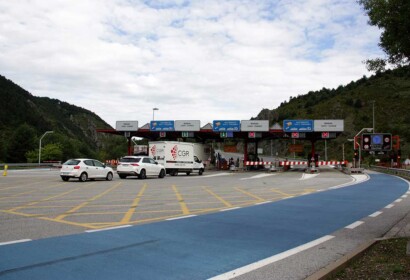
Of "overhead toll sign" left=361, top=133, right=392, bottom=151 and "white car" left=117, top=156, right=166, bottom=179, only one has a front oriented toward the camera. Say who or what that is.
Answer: the overhead toll sign

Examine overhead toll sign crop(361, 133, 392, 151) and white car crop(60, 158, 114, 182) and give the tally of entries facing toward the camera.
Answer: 1

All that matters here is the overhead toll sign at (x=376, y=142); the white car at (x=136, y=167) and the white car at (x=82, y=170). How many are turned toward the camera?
1

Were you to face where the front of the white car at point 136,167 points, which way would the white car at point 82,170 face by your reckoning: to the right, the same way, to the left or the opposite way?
the same way

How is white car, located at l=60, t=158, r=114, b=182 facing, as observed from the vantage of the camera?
facing away from the viewer and to the right of the viewer

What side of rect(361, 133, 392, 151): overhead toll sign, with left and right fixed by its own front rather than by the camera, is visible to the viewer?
front

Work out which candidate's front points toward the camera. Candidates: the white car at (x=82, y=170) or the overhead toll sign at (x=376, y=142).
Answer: the overhead toll sign

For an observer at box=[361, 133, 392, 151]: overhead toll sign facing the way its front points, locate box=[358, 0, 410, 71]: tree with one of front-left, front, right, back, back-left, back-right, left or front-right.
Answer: front

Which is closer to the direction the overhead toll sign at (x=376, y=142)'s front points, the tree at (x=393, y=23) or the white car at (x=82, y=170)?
the tree

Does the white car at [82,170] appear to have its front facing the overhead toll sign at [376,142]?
no
